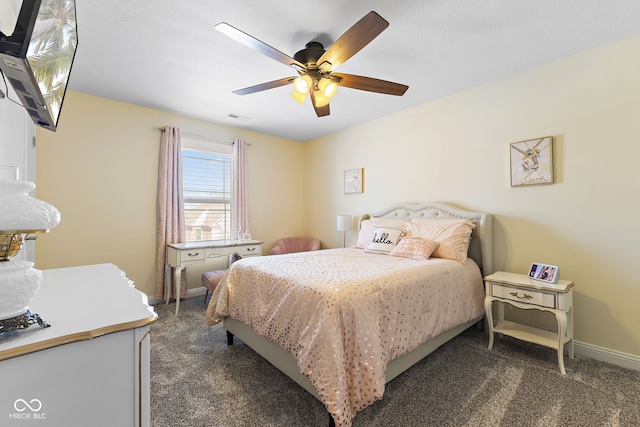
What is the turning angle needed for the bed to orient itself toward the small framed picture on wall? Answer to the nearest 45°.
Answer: approximately 135° to its right

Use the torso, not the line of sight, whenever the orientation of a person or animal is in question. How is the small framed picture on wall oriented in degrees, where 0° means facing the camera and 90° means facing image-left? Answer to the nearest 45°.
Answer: approximately 45°

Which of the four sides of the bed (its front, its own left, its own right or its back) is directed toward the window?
right

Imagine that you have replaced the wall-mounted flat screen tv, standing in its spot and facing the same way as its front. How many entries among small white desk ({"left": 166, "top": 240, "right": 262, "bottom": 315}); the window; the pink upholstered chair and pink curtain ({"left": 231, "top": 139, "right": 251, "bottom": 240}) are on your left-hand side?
4

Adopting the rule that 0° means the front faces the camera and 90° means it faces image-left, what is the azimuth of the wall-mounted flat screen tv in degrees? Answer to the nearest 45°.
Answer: approximately 315°

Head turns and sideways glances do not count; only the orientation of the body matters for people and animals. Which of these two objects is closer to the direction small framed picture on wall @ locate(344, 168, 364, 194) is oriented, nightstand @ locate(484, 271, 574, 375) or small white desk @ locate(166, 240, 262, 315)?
the small white desk

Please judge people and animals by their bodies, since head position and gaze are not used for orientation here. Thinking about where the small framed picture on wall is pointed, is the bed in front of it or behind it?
in front

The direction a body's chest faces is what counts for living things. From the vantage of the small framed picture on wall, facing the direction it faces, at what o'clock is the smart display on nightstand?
The smart display on nightstand is roughly at 9 o'clock from the small framed picture on wall.

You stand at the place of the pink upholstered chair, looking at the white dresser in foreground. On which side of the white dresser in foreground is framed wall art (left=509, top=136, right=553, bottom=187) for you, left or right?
left

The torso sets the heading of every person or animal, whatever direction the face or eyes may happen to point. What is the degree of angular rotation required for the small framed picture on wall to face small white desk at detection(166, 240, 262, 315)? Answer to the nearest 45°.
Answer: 0° — it already faces it
